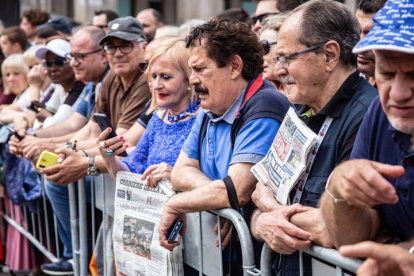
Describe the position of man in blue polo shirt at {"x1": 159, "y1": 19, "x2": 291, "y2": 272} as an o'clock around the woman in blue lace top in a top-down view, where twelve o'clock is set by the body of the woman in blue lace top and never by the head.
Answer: The man in blue polo shirt is roughly at 10 o'clock from the woman in blue lace top.

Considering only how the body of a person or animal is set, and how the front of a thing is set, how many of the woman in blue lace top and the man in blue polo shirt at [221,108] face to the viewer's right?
0

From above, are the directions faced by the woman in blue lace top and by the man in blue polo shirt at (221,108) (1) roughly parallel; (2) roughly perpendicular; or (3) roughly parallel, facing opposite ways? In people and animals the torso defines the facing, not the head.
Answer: roughly parallel

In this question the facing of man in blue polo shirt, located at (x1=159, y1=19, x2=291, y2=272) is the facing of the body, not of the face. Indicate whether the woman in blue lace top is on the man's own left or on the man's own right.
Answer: on the man's own right

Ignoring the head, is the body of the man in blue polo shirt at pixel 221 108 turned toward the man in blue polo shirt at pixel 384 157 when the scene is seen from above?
no

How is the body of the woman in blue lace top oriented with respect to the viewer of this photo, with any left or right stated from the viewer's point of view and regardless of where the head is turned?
facing the viewer and to the left of the viewer

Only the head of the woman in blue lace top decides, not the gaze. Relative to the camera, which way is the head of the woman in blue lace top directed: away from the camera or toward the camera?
toward the camera

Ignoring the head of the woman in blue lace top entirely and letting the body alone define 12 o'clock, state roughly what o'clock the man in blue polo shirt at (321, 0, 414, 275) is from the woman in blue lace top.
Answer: The man in blue polo shirt is roughly at 10 o'clock from the woman in blue lace top.
